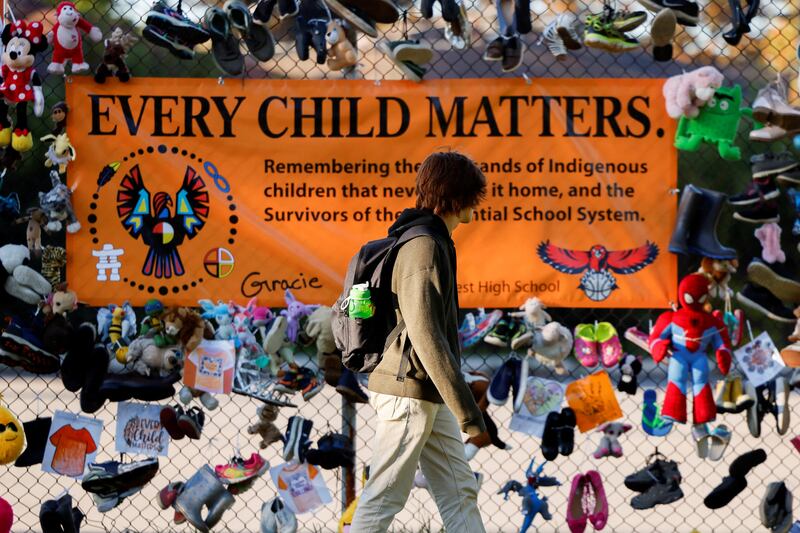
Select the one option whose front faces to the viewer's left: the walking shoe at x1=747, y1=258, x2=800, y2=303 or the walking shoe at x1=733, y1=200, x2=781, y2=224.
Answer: the walking shoe at x1=733, y1=200, x2=781, y2=224

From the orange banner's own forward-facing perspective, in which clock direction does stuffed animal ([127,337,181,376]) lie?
The stuffed animal is roughly at 2 o'clock from the orange banner.

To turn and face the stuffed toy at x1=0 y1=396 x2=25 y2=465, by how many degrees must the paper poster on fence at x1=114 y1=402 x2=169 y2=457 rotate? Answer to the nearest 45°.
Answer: approximately 90° to its right

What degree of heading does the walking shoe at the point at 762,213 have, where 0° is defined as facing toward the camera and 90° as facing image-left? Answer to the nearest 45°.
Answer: approximately 90°

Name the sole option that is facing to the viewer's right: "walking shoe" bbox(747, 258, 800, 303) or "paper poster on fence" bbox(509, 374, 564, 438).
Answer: the walking shoe

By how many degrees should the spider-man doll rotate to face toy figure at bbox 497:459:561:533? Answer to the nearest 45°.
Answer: approximately 45° to its right

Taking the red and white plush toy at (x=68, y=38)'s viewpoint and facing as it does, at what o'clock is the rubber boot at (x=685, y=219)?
The rubber boot is roughly at 10 o'clock from the red and white plush toy.

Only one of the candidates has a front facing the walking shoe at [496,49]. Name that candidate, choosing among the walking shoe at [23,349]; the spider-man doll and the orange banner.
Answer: the walking shoe at [23,349]
